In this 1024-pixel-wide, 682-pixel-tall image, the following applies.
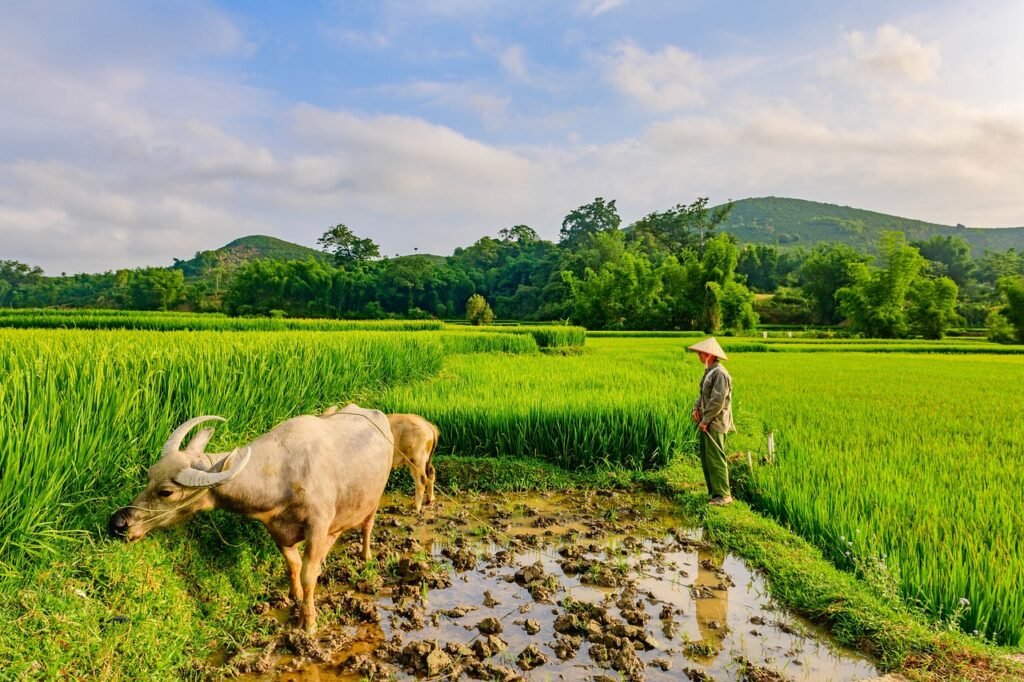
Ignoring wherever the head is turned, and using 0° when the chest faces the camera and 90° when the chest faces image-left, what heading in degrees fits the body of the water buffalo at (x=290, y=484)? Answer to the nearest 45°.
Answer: approximately 45°

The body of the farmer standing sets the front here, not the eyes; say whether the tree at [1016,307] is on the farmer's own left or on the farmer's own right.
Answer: on the farmer's own right

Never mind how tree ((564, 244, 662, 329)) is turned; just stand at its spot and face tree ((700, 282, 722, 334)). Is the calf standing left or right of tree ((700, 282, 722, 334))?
right

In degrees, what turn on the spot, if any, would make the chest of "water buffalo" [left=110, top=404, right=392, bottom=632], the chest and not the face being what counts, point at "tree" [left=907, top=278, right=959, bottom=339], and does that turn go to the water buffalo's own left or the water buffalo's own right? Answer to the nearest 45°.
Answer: approximately 180°

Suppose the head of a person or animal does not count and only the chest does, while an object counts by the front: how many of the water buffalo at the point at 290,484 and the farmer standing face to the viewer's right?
0

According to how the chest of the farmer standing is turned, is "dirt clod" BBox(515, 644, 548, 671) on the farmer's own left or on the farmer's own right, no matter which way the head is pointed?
on the farmer's own left

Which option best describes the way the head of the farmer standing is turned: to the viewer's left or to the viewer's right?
to the viewer's left

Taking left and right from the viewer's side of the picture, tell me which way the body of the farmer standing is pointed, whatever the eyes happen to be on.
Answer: facing to the left of the viewer

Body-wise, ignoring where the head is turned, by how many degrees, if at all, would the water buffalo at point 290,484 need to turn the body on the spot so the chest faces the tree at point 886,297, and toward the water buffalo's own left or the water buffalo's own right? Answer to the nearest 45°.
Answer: approximately 180°

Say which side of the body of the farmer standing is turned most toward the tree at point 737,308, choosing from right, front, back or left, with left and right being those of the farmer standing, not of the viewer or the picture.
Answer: right

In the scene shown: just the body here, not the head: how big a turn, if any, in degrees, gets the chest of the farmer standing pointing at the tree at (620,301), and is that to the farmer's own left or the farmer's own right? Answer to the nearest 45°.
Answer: approximately 90° to the farmer's own right

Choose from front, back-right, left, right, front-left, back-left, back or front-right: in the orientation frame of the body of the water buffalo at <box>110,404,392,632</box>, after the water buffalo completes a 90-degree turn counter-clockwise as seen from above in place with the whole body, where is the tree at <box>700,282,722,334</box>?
left

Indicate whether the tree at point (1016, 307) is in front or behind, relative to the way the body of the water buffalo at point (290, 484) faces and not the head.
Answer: behind
